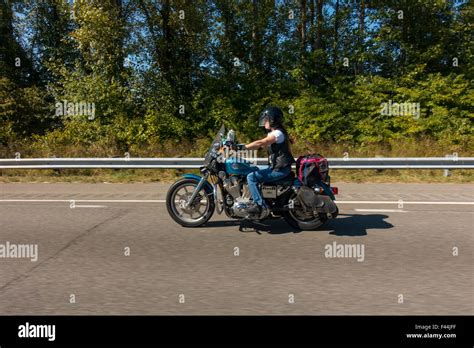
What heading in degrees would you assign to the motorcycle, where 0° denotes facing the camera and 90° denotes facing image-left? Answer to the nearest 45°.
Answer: approximately 90°

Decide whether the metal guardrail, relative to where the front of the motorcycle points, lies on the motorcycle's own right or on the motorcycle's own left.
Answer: on the motorcycle's own right

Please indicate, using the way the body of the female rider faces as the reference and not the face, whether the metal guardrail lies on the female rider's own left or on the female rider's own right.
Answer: on the female rider's own right

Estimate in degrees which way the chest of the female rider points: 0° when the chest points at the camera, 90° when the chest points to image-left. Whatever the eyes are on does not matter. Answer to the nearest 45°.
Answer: approximately 90°

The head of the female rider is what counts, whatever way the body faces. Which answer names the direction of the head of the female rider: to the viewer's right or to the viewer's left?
to the viewer's left
